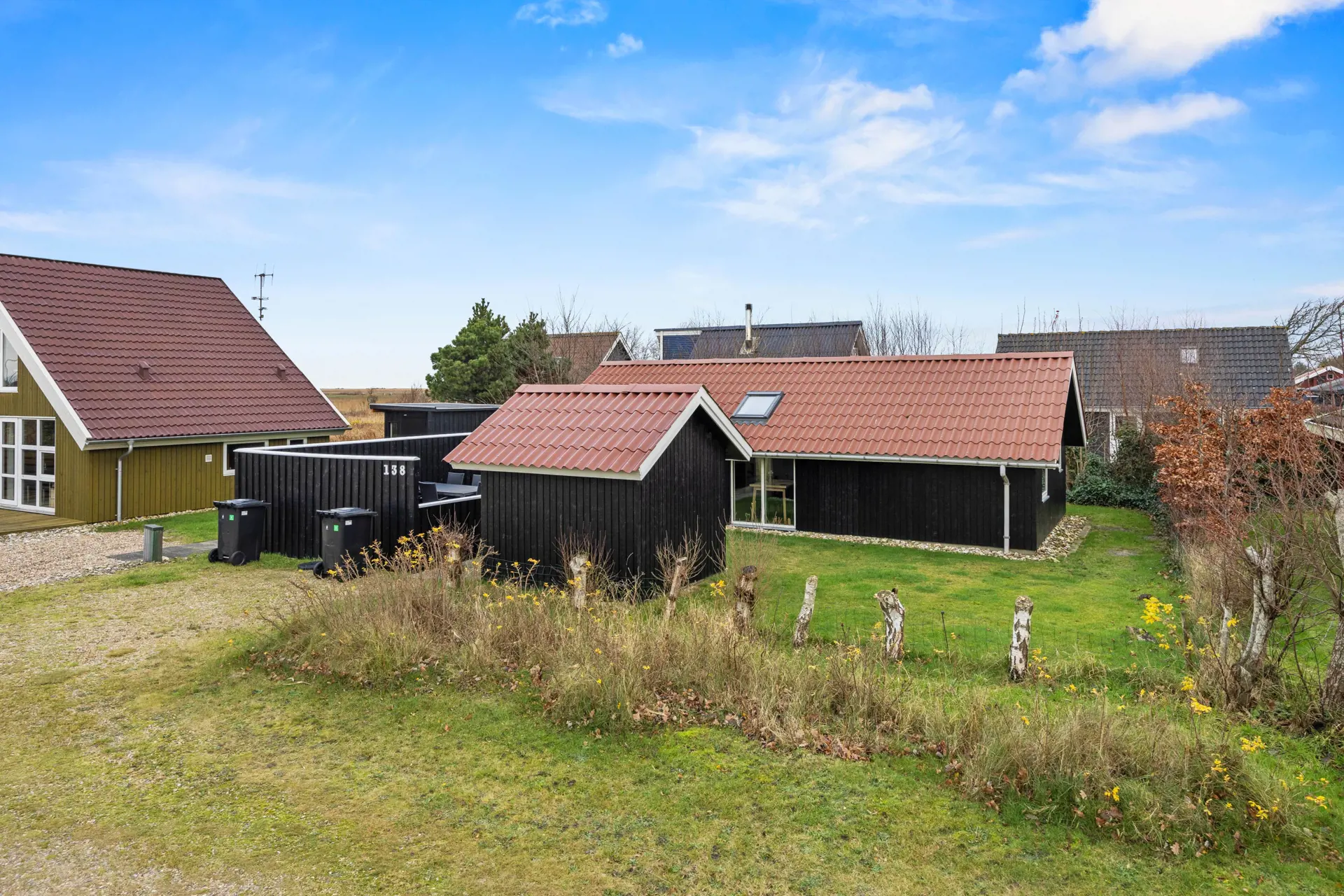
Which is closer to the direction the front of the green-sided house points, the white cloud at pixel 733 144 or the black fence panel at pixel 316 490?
the black fence panel

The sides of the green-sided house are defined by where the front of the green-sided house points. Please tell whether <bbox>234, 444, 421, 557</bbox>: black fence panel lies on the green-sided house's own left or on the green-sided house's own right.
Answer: on the green-sided house's own left

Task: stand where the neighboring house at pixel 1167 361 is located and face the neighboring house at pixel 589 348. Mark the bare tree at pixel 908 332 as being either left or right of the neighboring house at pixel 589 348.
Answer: right

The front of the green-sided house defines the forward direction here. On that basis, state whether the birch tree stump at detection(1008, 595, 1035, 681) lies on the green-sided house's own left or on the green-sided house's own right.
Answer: on the green-sided house's own left

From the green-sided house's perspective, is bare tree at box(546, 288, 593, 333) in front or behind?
behind

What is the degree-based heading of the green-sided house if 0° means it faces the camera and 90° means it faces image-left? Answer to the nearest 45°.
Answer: approximately 45°
